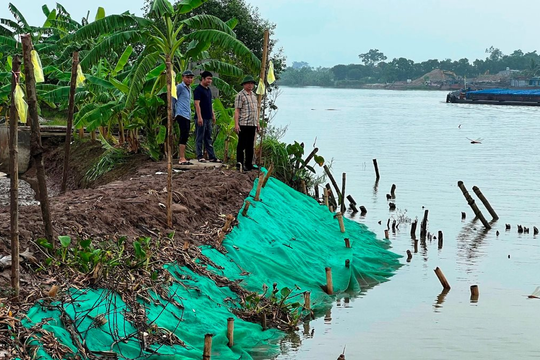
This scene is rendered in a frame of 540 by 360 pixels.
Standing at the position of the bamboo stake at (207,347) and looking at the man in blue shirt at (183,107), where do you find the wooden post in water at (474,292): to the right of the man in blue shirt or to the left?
right

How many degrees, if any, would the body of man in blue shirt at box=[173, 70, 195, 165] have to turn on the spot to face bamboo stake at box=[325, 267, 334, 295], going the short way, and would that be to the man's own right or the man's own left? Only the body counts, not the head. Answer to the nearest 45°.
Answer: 0° — they already face it

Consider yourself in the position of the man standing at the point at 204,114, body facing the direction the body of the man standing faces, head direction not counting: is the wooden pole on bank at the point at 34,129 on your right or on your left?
on your right

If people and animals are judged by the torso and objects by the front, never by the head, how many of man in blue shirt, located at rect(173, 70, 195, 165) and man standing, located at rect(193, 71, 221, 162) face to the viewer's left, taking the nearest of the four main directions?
0

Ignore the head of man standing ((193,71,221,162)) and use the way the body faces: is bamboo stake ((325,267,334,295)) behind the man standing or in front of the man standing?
in front

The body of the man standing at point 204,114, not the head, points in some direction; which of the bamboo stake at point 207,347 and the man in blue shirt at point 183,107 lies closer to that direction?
the bamboo stake

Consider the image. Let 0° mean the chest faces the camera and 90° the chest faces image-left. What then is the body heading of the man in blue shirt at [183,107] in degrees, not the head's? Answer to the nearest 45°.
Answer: approximately 315°

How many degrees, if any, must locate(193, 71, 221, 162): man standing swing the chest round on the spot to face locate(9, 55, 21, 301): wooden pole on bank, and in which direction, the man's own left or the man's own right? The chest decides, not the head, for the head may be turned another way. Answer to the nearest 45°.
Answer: approximately 45° to the man's own right

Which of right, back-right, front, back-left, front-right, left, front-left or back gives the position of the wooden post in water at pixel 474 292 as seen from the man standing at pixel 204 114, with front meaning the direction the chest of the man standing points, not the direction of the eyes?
front

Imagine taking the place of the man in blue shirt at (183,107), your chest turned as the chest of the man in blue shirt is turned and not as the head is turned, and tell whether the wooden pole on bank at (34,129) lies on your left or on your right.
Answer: on your right

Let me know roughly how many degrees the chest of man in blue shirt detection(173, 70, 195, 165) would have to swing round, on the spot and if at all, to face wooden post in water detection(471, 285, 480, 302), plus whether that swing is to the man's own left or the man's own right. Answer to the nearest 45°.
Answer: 0° — they already face it

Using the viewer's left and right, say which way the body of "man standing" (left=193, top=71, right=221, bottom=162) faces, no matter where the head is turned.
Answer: facing the viewer and to the right of the viewer

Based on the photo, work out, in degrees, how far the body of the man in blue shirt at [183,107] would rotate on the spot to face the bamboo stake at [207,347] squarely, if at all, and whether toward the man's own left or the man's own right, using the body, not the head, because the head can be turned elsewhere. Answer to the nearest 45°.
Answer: approximately 45° to the man's own right
